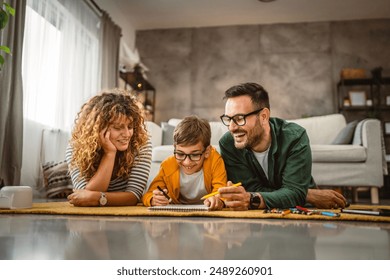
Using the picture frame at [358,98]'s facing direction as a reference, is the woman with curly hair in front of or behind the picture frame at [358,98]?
in front

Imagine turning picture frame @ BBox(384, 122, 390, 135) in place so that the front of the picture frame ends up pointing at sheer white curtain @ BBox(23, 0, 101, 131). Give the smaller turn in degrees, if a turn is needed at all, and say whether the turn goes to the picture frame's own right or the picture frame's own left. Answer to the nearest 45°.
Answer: approximately 45° to the picture frame's own right

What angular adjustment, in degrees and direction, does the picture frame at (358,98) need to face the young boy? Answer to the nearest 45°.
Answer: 0° — it already faces them

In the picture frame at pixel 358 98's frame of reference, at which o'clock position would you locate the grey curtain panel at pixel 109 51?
The grey curtain panel is roughly at 2 o'clock from the picture frame.

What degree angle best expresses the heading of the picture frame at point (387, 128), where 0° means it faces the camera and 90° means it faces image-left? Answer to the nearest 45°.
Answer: approximately 0°

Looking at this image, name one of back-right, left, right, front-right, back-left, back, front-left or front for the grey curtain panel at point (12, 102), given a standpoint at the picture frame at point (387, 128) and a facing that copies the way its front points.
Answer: front-right

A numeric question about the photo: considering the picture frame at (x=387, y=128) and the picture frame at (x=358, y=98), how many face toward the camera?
2

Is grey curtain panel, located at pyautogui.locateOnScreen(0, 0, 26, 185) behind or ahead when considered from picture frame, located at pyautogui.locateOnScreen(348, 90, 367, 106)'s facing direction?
ahead
